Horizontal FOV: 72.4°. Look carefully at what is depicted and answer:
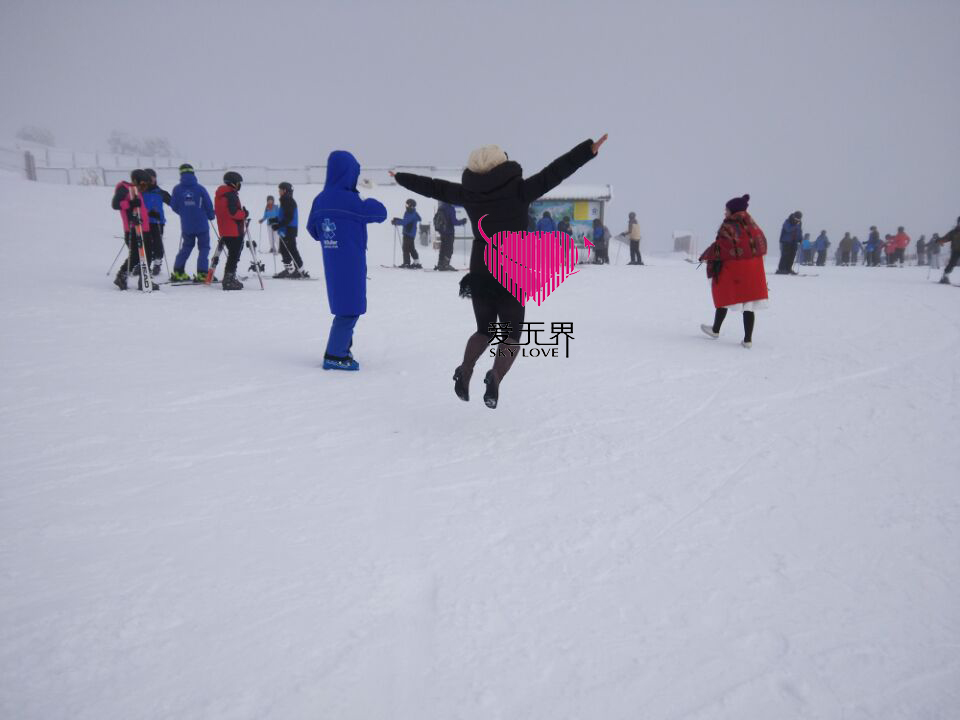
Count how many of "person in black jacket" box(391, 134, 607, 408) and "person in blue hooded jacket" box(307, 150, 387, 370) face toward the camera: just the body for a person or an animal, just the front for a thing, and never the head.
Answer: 0

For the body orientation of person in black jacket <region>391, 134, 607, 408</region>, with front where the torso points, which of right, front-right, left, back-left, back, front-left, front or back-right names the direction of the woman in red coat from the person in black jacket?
front-right

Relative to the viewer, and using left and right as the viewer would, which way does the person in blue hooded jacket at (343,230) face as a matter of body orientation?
facing away from the viewer and to the right of the viewer

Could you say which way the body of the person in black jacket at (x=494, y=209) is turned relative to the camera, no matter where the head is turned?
away from the camera

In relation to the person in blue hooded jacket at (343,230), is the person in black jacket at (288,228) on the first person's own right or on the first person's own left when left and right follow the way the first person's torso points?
on the first person's own left

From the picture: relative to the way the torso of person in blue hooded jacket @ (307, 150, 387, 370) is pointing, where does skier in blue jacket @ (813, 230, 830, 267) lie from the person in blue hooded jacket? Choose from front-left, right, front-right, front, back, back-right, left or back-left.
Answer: front

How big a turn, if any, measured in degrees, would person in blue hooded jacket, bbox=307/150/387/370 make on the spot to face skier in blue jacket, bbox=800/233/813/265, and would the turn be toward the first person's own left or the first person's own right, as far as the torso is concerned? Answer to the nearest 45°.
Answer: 0° — they already face them

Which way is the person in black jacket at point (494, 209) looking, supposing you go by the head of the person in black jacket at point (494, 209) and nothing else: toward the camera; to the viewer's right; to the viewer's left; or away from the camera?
away from the camera

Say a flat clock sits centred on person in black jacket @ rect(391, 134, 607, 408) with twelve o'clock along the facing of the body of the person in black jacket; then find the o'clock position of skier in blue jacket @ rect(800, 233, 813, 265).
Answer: The skier in blue jacket is roughly at 1 o'clock from the person in black jacket.

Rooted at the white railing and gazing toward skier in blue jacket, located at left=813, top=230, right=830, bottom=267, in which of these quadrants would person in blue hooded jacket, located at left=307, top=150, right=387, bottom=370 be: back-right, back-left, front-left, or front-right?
front-right

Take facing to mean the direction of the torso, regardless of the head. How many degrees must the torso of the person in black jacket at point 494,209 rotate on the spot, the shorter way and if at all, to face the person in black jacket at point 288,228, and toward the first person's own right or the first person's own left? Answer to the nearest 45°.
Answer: approximately 45° to the first person's own left

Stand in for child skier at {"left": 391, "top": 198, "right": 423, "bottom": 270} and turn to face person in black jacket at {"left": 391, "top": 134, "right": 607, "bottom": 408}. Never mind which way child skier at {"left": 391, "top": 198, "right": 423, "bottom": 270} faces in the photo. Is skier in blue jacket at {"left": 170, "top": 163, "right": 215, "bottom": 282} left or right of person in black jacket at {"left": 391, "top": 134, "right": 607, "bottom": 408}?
right

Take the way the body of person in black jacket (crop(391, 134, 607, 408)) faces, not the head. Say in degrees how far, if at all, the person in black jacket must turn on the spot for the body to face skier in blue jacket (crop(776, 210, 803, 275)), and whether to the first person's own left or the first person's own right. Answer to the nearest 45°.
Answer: approximately 45° to the first person's own right

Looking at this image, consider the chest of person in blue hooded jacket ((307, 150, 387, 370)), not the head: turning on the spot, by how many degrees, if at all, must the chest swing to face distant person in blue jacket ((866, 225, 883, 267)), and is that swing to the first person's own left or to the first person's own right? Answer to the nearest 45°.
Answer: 0° — they already face them

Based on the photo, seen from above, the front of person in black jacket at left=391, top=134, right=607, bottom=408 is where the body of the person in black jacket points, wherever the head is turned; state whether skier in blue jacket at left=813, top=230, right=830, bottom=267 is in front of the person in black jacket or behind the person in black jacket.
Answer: in front
